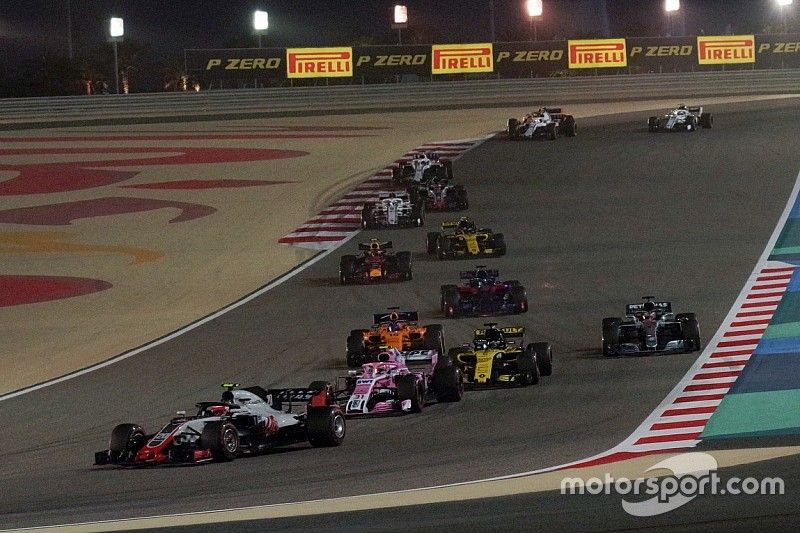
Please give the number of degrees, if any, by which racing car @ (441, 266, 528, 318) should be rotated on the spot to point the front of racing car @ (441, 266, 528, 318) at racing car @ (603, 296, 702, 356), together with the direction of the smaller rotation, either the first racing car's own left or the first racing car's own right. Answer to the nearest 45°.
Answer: approximately 45° to the first racing car's own left

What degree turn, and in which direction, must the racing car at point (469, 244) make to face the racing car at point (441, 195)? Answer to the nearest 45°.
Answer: approximately 180°

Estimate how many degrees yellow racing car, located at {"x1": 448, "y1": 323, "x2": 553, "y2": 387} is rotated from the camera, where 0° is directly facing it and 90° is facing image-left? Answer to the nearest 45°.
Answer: approximately 45°

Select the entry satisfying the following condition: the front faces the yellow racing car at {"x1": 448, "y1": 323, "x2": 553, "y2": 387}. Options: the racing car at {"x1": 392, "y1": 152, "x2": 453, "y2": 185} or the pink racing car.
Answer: the racing car

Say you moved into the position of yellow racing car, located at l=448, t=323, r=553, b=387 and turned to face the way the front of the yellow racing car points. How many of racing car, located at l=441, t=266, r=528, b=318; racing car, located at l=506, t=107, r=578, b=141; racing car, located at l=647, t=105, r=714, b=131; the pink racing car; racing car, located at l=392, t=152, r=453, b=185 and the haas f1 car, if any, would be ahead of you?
2

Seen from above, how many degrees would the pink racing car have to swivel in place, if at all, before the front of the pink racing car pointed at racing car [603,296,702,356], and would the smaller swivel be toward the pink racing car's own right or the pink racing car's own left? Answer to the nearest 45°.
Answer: approximately 180°

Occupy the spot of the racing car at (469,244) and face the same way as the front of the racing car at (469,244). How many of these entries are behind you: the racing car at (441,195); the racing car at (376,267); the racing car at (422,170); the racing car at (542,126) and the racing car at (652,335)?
3

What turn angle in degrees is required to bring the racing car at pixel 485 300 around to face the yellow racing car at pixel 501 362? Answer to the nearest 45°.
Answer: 0° — it already faces it

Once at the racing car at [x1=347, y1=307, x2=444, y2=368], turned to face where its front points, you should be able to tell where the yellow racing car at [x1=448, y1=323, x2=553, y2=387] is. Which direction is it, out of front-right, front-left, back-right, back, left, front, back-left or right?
front-left

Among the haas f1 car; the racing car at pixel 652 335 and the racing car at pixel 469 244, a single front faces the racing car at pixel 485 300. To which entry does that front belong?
the racing car at pixel 469 244

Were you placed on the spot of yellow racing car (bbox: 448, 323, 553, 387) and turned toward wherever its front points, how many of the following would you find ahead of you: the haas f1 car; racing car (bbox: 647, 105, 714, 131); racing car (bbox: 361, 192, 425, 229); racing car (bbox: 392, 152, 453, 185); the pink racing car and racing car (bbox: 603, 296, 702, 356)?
2

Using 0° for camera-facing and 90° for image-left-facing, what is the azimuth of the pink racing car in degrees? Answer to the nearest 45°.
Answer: approximately 45°

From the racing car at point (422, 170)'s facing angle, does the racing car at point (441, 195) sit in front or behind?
in front

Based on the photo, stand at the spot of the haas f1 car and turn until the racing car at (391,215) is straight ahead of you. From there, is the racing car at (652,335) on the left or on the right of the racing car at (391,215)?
right
